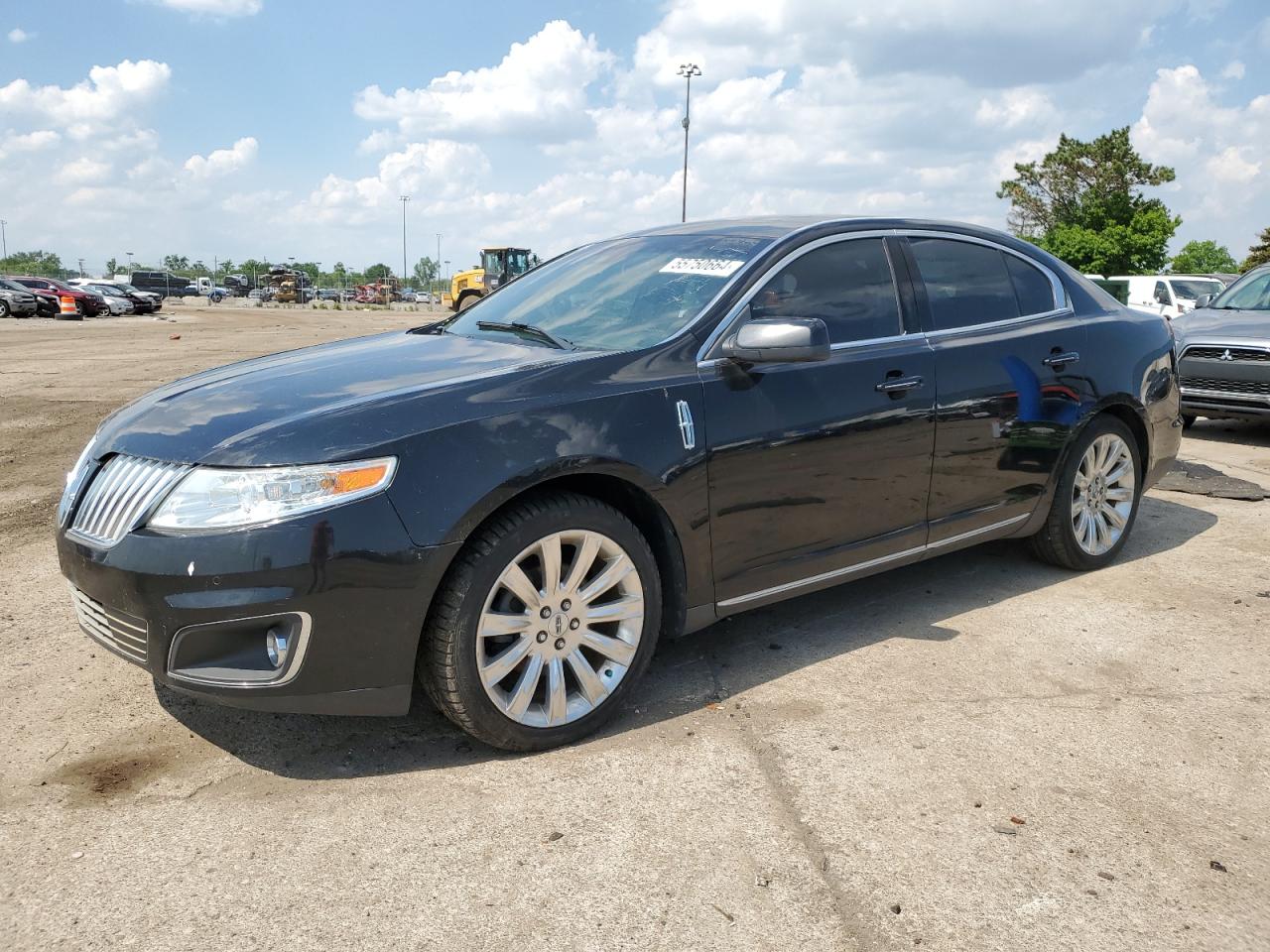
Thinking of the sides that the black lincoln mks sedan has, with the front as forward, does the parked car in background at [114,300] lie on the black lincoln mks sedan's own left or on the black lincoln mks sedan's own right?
on the black lincoln mks sedan's own right

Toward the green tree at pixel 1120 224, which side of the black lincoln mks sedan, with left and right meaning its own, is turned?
back

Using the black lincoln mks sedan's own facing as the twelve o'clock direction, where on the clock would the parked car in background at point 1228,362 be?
The parked car in background is roughly at 6 o'clock from the black lincoln mks sedan.

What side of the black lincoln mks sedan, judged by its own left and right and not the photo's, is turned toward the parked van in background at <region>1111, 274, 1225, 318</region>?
back

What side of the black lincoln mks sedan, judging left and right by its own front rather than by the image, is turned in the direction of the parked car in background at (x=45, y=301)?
right

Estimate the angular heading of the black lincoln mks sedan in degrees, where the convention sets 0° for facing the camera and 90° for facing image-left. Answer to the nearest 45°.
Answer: approximately 45°

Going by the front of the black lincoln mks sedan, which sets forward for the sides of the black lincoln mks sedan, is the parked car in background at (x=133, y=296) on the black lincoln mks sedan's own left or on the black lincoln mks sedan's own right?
on the black lincoln mks sedan's own right
